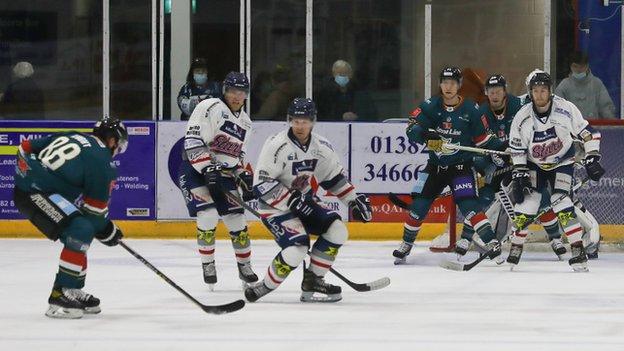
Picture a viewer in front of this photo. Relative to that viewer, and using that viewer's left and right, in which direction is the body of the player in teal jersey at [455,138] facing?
facing the viewer

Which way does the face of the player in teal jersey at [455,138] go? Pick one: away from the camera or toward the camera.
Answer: toward the camera

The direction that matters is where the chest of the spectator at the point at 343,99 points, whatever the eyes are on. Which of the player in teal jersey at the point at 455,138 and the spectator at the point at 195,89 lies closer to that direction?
the player in teal jersey

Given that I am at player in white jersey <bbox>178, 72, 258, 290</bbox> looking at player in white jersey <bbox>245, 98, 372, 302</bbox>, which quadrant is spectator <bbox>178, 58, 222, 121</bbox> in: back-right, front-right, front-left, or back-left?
back-left

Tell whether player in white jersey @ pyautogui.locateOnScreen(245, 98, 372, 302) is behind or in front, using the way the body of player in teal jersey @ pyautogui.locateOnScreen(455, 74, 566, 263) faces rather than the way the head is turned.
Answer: in front

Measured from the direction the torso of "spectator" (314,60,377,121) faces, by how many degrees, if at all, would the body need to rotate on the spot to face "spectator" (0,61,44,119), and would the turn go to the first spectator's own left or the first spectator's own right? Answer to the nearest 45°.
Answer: approximately 90° to the first spectator's own right

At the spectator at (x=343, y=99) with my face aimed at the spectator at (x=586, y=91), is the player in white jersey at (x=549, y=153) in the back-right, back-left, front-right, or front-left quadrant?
front-right

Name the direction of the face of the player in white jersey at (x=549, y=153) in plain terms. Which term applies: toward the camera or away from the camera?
toward the camera

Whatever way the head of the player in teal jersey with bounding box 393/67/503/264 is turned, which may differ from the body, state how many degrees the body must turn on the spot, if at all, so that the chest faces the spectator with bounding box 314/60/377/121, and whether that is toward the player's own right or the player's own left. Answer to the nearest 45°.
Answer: approximately 180°

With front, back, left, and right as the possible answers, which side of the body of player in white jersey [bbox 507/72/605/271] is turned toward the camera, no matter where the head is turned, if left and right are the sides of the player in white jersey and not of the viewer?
front

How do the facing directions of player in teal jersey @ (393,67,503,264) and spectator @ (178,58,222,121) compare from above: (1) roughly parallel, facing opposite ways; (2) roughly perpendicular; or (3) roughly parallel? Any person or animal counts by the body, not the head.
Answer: roughly parallel

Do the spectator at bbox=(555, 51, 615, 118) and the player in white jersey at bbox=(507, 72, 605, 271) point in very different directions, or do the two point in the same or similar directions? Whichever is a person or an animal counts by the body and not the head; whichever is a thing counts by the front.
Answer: same or similar directions

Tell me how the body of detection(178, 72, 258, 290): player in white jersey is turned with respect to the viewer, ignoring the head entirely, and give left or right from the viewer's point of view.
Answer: facing the viewer and to the right of the viewer

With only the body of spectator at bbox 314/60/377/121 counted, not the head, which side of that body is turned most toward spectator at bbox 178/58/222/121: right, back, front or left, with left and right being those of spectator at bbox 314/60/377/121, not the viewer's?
right

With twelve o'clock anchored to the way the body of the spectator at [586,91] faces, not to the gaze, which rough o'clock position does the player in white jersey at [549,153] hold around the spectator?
The player in white jersey is roughly at 12 o'clock from the spectator.
